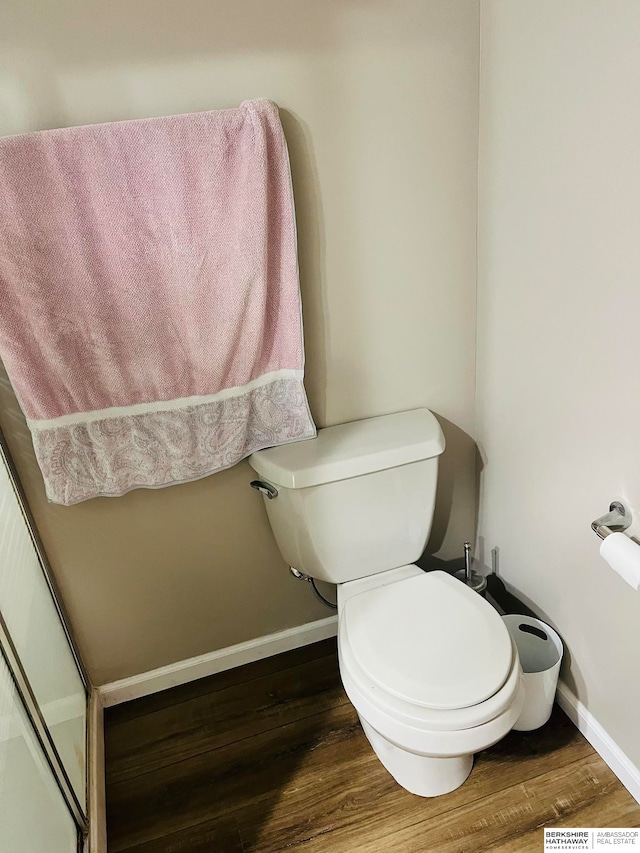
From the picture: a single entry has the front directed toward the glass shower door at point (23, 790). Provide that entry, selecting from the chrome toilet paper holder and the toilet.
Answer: the chrome toilet paper holder

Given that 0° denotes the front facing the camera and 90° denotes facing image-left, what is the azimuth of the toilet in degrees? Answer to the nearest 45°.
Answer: approximately 315°

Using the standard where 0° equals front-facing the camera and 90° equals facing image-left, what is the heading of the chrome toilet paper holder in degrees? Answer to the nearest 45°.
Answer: approximately 45°

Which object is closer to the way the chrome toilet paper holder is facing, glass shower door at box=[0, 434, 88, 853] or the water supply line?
the glass shower door

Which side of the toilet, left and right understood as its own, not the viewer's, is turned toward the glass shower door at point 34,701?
right

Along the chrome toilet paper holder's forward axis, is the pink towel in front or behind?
in front

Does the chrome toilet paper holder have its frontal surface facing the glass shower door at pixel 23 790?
yes

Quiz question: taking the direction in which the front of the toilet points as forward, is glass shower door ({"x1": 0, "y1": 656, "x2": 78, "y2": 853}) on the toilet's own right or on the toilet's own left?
on the toilet's own right

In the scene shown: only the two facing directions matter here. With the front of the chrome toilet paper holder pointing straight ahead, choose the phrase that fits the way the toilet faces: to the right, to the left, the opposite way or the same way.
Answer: to the left
